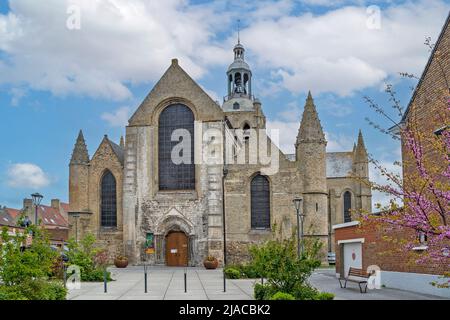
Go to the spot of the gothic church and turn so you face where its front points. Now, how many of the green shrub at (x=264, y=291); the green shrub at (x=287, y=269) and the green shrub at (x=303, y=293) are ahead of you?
3

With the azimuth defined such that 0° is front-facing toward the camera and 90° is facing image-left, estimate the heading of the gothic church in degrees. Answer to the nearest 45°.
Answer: approximately 0°

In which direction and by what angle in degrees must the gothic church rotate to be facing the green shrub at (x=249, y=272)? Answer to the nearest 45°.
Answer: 0° — it already faces it

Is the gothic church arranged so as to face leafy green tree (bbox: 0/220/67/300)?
yes

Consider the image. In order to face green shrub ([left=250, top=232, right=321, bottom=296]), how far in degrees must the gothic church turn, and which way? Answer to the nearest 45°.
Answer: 0° — it already faces it
